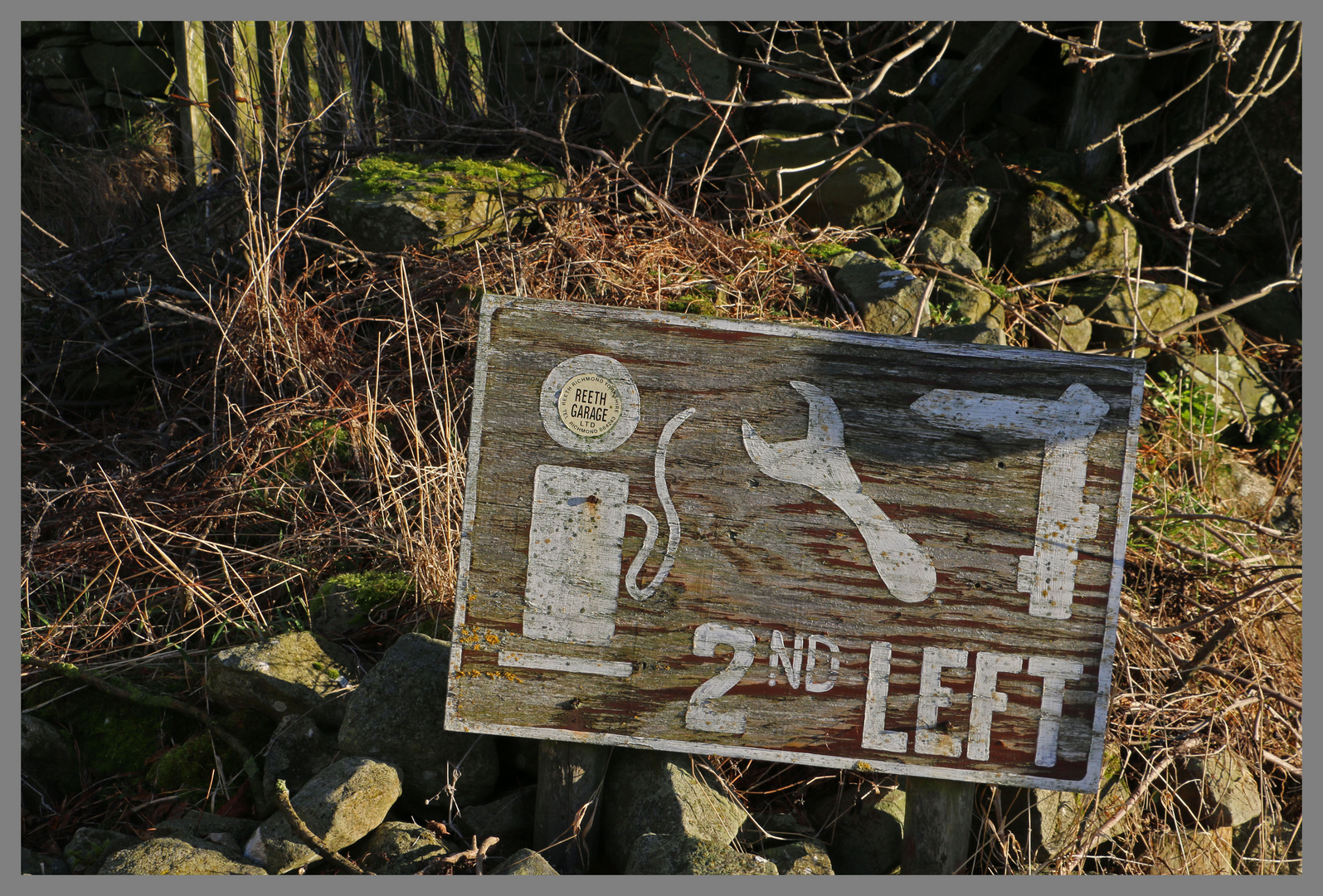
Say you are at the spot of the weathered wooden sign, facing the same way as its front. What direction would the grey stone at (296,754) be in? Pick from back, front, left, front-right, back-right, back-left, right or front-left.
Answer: right

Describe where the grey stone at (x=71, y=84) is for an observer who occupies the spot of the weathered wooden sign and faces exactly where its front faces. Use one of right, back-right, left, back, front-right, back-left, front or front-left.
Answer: back-right

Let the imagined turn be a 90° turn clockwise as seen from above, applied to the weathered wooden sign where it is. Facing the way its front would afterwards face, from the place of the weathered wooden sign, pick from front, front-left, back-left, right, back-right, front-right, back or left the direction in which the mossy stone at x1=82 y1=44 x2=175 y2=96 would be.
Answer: front-right

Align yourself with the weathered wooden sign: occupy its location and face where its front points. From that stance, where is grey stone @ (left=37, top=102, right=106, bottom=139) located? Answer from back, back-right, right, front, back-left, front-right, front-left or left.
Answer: back-right

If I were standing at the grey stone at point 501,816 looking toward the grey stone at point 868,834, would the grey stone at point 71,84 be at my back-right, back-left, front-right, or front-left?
back-left

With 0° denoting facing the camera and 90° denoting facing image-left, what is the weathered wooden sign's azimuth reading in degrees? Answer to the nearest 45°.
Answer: approximately 0°

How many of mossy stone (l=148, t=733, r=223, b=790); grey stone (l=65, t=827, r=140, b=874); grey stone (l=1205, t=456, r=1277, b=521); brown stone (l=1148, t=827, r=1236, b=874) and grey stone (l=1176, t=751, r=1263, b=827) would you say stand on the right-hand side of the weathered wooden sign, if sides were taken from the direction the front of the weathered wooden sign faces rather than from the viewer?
2

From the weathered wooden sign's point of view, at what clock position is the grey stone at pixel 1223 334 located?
The grey stone is roughly at 7 o'clock from the weathered wooden sign.

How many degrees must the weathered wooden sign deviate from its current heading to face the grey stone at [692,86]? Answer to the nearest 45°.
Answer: approximately 180°

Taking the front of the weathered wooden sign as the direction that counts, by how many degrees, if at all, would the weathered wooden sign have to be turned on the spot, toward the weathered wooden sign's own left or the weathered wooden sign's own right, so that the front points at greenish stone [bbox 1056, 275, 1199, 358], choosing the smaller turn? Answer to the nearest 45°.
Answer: approximately 135° to the weathered wooden sign's own left

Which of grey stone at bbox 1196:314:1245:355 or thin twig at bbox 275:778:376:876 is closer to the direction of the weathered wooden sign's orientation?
the thin twig

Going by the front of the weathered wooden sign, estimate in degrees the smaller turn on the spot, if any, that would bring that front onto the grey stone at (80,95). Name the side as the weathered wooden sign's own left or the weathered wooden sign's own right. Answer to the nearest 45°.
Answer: approximately 135° to the weathered wooden sign's own right

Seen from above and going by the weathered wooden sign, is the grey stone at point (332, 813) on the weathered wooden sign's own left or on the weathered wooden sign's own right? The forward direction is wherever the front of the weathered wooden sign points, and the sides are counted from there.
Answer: on the weathered wooden sign's own right

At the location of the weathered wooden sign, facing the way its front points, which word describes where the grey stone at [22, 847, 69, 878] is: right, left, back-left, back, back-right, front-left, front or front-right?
right

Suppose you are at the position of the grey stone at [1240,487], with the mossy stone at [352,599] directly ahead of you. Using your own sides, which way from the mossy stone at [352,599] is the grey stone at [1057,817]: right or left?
left
